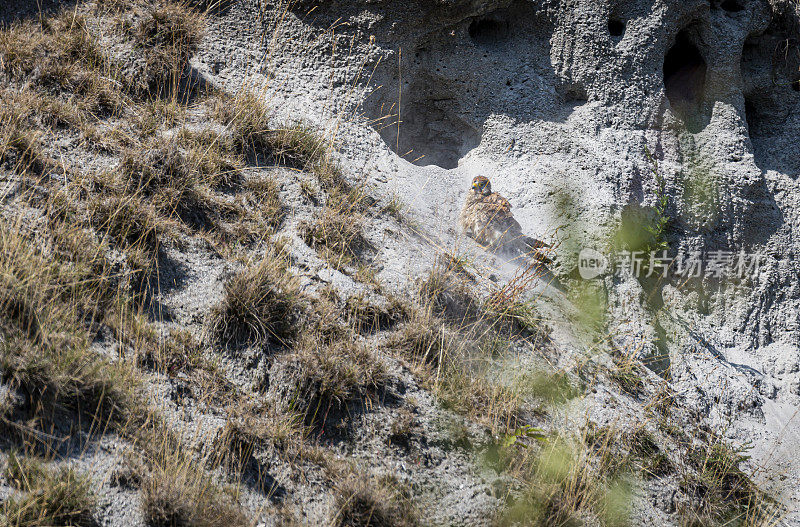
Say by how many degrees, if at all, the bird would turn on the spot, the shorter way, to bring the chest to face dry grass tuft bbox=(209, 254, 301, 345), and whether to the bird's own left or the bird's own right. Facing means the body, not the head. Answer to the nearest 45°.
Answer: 0° — it already faces it

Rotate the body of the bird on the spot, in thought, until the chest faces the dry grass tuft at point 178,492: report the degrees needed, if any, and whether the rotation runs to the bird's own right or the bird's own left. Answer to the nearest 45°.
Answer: approximately 45° to the bird's own left

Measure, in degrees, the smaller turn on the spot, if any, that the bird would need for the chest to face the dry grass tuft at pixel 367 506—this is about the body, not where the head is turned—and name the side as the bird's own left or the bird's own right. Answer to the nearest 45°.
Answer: approximately 45° to the bird's own left

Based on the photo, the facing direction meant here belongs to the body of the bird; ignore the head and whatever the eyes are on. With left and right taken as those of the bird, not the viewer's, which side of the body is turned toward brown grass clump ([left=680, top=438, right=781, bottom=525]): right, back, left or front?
back

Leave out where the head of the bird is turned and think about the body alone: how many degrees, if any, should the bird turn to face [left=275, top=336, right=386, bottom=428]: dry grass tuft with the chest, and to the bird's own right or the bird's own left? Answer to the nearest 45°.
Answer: approximately 45° to the bird's own left

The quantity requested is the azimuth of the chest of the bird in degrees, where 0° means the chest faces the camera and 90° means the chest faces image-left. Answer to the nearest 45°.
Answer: approximately 45°
